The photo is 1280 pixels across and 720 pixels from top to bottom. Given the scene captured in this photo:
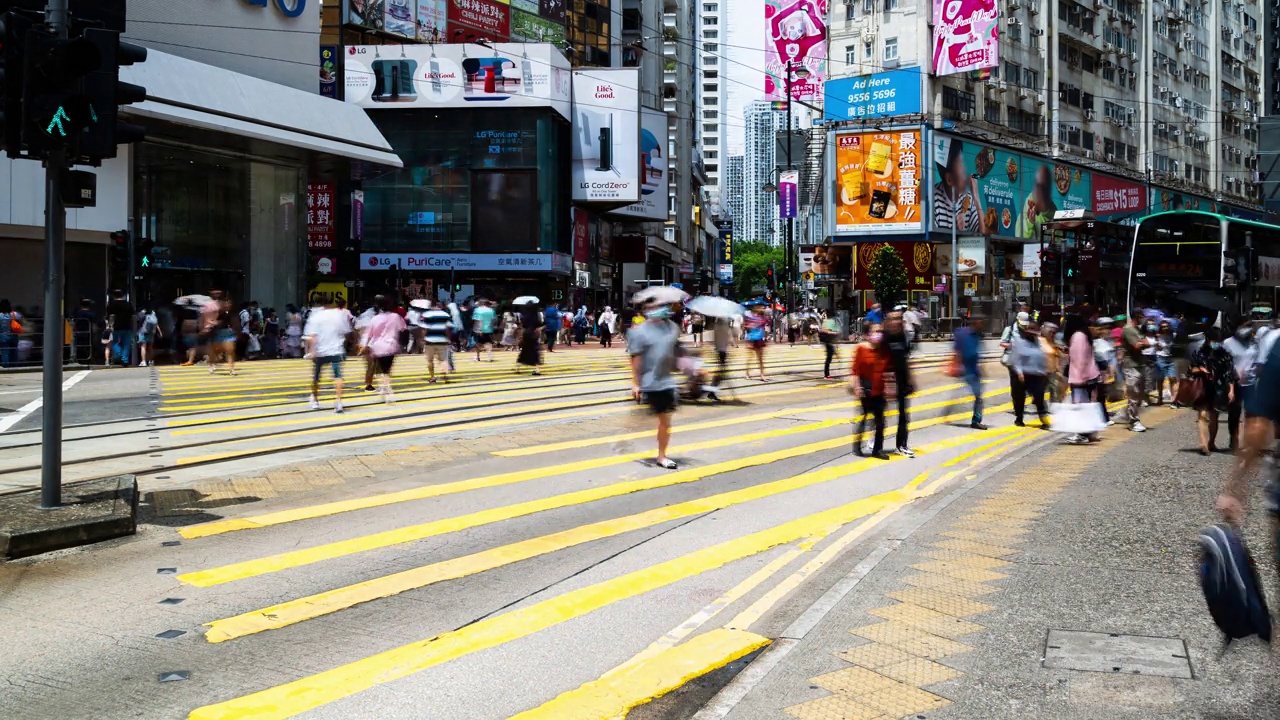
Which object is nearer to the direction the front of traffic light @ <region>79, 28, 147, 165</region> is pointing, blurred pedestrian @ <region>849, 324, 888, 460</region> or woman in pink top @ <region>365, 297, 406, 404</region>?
the blurred pedestrian

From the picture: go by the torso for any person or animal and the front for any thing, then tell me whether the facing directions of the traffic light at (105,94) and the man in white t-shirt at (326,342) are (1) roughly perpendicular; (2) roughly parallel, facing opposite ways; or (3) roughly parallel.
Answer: roughly perpendicular

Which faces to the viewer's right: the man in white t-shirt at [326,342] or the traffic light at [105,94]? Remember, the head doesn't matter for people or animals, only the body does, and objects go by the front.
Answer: the traffic light

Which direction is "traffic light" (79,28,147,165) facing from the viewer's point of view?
to the viewer's right

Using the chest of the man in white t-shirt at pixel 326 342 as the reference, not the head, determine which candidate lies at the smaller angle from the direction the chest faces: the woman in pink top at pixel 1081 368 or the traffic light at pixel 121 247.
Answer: the traffic light

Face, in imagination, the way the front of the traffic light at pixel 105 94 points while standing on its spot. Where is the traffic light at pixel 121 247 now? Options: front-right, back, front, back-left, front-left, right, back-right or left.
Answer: left
